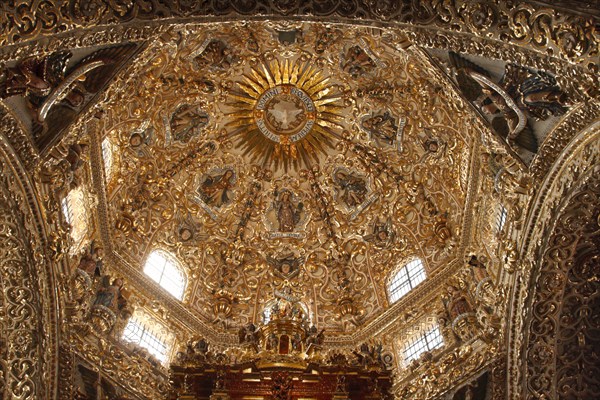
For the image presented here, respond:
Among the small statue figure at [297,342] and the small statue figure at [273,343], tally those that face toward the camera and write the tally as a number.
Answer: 2

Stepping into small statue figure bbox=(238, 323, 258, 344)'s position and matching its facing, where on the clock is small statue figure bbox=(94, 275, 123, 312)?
small statue figure bbox=(94, 275, 123, 312) is roughly at 3 o'clock from small statue figure bbox=(238, 323, 258, 344).

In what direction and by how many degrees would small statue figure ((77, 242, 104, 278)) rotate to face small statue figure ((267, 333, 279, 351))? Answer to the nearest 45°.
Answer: approximately 45° to its left

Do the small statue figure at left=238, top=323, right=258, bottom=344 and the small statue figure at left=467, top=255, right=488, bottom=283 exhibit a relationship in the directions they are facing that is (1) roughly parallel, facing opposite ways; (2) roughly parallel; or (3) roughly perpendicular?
roughly perpendicular

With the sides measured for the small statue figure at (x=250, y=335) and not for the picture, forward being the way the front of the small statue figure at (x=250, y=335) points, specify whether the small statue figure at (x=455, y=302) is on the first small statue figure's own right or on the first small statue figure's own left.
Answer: on the first small statue figure's own left

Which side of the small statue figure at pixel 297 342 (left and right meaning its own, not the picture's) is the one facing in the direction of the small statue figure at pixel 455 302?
left

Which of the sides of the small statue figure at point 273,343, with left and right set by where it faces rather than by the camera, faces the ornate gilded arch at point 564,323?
left

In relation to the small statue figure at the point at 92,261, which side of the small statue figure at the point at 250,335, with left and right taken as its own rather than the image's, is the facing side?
right

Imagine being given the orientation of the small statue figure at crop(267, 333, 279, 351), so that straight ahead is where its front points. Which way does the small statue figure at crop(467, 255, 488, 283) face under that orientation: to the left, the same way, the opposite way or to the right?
to the right
